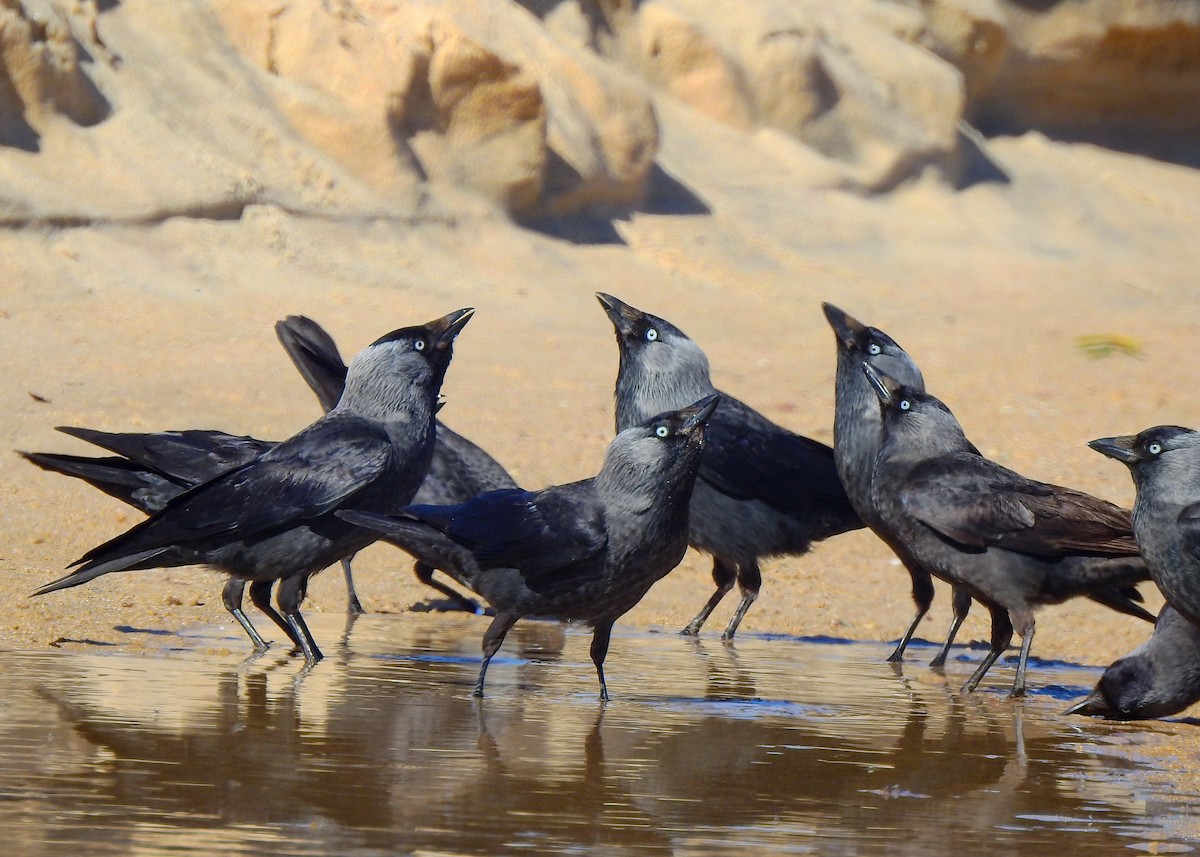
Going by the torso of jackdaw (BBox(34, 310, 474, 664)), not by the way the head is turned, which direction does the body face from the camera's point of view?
to the viewer's right

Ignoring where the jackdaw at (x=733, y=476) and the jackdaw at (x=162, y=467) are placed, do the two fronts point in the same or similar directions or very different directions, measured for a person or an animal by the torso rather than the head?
very different directions

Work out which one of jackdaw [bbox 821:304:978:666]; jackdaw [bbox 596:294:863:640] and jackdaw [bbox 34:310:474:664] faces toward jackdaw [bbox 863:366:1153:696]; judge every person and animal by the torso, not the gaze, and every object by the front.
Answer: jackdaw [bbox 34:310:474:664]

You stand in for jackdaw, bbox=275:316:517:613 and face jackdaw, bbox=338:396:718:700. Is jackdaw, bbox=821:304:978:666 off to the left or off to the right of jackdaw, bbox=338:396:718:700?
left

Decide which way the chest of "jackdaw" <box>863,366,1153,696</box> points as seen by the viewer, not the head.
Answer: to the viewer's left

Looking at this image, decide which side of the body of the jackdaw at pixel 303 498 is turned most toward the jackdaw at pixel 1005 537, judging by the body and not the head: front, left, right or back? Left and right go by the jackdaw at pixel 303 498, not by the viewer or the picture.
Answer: front

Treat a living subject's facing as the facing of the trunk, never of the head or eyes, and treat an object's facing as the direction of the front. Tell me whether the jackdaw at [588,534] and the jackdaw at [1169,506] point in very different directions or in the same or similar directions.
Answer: very different directions

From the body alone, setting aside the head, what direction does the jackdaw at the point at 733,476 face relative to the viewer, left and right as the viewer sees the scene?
facing to the left of the viewer

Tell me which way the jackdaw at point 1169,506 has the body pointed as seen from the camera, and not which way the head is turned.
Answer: to the viewer's left

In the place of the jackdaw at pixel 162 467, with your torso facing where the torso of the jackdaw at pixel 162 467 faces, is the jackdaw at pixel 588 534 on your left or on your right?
on your right

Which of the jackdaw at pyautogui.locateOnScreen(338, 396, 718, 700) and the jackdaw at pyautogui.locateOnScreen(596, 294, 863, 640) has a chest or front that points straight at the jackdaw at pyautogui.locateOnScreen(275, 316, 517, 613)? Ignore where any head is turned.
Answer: the jackdaw at pyautogui.locateOnScreen(596, 294, 863, 640)

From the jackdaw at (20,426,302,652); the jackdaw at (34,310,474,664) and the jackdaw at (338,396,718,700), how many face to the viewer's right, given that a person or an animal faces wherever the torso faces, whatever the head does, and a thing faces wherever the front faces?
3

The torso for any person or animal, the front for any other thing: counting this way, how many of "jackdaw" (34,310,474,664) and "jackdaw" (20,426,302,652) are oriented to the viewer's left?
0

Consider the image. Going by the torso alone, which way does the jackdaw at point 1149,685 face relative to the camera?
to the viewer's left

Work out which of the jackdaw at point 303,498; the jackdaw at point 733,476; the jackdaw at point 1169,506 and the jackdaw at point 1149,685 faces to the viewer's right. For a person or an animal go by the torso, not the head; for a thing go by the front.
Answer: the jackdaw at point 303,498

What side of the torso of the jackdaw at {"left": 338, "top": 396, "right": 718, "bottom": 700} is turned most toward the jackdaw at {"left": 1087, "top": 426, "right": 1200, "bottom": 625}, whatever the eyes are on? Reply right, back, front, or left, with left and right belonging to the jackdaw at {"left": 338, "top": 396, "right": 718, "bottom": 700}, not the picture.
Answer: front
